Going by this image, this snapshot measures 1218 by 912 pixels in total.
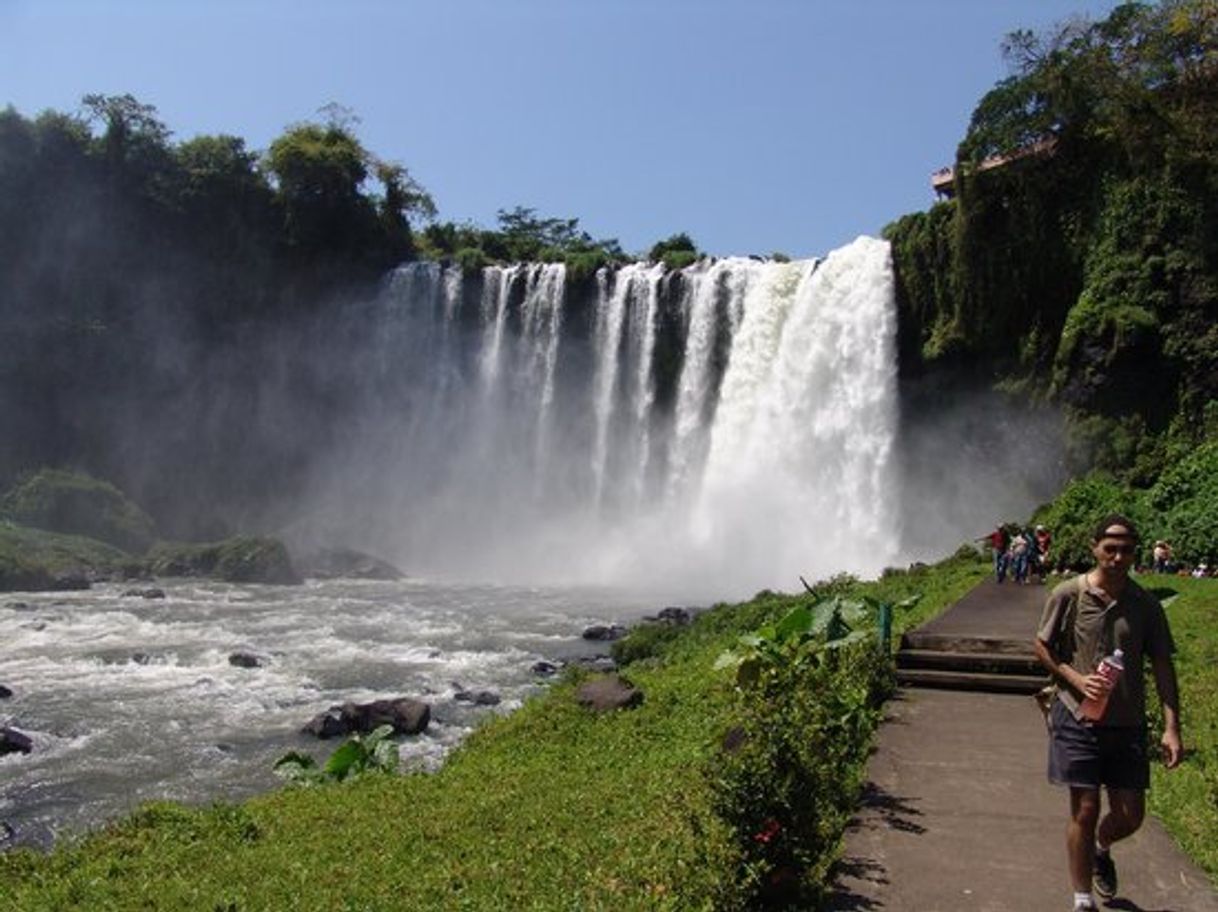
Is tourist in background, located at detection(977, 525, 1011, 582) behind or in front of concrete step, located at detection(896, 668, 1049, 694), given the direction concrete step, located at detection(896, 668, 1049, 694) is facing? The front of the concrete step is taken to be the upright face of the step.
behind

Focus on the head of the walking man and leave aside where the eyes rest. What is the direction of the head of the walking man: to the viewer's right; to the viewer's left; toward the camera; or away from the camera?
toward the camera

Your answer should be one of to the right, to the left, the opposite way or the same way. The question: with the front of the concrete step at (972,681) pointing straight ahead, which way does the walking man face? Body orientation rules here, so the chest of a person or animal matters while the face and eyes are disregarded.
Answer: the same way

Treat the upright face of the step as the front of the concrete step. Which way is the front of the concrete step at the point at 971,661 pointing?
toward the camera

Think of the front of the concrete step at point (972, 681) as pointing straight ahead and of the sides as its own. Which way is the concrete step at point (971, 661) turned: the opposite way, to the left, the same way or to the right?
the same way

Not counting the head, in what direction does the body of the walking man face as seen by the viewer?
toward the camera

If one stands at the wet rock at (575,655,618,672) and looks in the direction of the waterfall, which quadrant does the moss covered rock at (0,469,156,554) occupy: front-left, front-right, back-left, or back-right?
front-left

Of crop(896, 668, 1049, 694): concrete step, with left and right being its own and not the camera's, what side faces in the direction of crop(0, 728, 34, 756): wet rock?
right

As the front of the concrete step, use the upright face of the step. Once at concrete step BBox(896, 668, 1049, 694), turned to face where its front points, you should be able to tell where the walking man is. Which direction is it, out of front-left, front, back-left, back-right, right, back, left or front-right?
front

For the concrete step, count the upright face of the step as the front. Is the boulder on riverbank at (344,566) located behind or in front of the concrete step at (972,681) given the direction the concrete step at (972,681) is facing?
behind

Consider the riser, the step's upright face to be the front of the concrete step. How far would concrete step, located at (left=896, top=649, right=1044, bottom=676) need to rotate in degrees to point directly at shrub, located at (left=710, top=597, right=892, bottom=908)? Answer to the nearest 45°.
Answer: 0° — it already faces it

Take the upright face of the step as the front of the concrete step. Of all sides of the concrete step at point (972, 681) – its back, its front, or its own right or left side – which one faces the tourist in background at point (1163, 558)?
back

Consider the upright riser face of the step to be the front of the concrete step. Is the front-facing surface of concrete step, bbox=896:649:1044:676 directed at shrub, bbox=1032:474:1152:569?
no

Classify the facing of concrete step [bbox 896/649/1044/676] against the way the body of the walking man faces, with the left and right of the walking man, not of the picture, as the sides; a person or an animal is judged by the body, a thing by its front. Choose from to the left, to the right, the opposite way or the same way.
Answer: the same way
